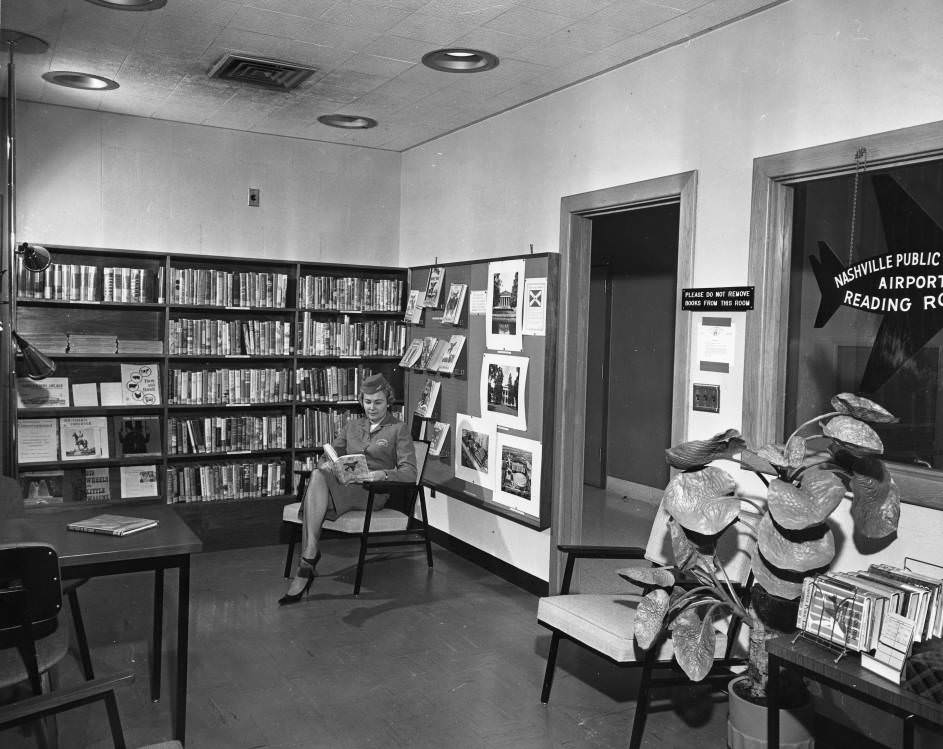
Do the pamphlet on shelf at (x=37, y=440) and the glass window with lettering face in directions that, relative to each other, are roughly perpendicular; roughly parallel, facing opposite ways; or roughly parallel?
roughly perpendicular

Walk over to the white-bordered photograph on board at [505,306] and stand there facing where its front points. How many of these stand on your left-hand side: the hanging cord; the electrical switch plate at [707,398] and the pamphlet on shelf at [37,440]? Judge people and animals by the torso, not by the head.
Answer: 2

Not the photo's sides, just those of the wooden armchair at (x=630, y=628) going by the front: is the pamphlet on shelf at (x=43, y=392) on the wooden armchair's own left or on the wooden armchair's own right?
on the wooden armchair's own right

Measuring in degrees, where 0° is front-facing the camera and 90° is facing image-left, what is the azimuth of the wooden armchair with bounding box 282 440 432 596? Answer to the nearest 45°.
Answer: approximately 45°

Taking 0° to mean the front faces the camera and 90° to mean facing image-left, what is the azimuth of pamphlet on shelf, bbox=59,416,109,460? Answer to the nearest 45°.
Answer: approximately 0°

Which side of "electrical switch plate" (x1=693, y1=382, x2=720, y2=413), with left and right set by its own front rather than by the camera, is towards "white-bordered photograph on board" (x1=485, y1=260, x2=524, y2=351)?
right

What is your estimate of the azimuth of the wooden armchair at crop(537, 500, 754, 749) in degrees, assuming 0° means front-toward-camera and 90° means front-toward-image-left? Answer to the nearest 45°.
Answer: approximately 45°

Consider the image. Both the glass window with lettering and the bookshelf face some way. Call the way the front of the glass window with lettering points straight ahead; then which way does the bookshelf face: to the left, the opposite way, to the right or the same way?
to the left

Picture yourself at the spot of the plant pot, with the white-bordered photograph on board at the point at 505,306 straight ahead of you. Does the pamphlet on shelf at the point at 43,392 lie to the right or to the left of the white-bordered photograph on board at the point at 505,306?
left

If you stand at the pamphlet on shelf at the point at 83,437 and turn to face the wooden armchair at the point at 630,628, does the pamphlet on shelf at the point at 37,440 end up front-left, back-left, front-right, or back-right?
back-right

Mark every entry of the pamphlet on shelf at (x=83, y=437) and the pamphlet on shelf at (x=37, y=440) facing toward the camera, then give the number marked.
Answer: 2
